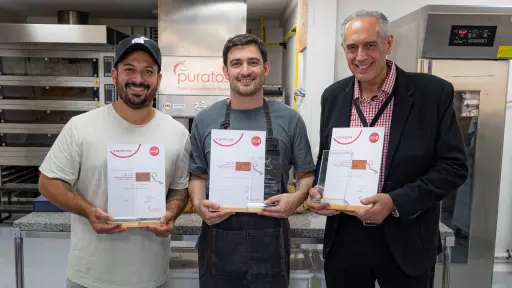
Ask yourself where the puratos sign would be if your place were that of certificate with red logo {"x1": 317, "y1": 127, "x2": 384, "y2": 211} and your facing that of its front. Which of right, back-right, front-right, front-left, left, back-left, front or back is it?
back-right

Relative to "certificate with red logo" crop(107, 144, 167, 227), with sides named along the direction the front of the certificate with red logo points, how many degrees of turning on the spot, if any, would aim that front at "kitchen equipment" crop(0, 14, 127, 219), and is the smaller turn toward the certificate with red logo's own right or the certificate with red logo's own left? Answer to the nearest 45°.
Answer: approximately 180°

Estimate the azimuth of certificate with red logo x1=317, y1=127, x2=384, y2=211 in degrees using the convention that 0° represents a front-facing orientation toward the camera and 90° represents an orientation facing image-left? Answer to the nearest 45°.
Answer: approximately 0°

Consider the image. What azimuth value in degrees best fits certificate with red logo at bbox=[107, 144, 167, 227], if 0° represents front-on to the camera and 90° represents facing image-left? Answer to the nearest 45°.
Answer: approximately 0°

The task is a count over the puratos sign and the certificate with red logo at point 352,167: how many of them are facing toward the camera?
2

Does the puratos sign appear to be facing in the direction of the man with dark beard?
yes

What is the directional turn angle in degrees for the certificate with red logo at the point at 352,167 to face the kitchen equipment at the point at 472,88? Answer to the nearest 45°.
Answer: approximately 135° to its left

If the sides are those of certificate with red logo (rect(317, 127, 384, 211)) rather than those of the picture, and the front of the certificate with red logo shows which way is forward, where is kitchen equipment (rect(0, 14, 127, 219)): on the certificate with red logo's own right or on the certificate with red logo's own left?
on the certificate with red logo's own right

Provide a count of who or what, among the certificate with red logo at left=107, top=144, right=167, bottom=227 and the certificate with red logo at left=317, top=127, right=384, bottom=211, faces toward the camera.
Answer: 2

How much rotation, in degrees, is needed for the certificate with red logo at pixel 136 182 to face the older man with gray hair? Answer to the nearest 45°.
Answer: approximately 90° to its left
